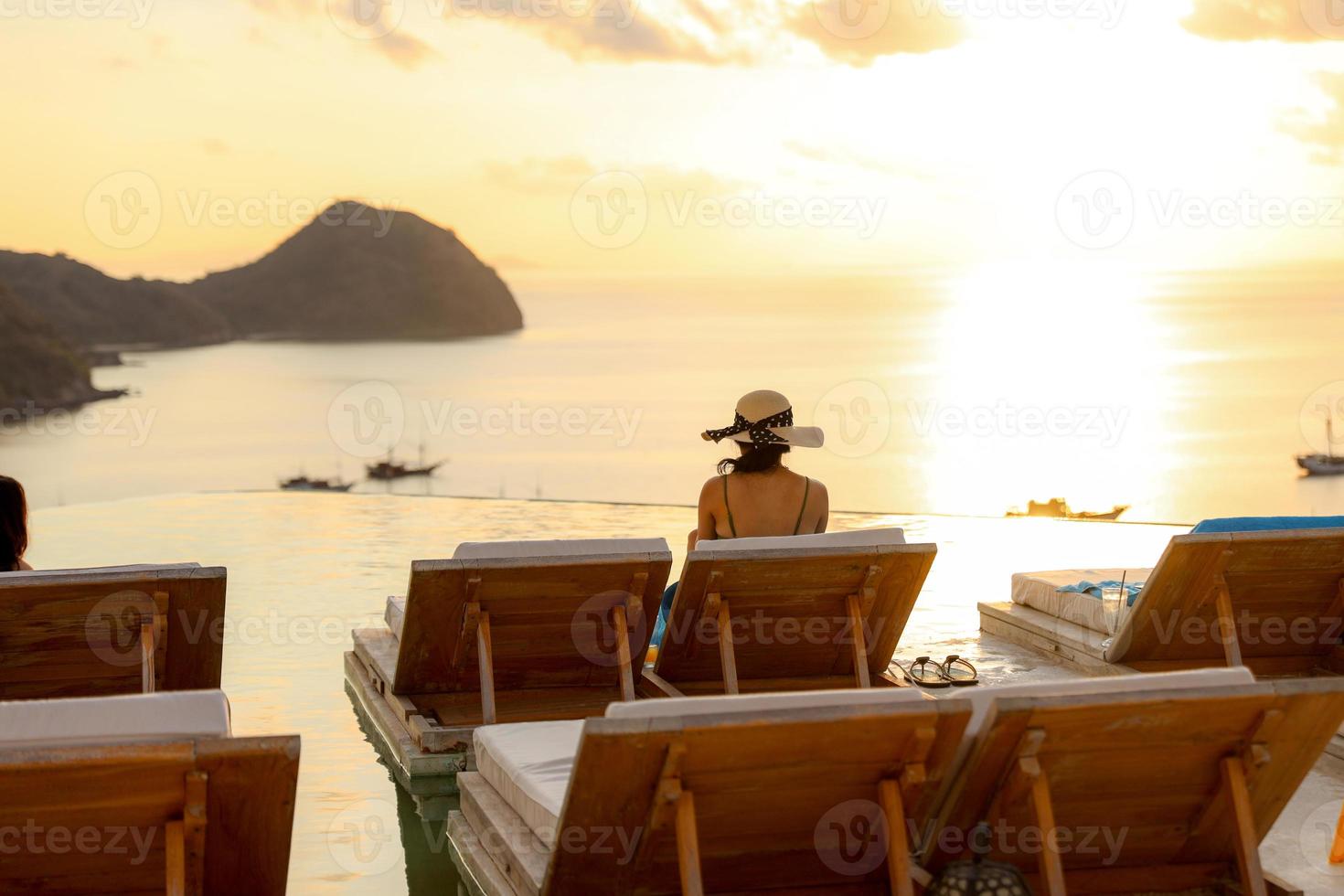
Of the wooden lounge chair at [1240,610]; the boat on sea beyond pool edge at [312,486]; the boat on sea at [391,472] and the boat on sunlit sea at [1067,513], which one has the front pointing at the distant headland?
the wooden lounge chair

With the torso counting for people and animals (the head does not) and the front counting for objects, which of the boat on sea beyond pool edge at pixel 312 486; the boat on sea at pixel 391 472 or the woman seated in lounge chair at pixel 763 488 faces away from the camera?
the woman seated in lounge chair

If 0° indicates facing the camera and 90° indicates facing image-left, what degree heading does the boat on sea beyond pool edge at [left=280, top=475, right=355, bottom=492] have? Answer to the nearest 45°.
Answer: approximately 270°

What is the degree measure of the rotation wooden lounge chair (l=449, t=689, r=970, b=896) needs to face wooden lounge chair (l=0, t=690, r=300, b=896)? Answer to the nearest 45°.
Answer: approximately 45° to its left

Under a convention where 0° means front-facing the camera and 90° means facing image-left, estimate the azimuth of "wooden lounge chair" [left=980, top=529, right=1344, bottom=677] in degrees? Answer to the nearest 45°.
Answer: approximately 135°

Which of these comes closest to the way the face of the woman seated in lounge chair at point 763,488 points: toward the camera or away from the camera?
away from the camera

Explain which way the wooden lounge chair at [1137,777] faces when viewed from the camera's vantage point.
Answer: facing away from the viewer and to the left of the viewer

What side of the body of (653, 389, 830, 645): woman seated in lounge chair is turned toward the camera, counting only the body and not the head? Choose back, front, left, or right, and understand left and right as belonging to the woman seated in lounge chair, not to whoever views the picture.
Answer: back

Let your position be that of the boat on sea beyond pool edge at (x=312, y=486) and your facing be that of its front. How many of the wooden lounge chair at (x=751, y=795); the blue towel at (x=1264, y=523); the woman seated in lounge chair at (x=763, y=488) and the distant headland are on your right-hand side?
3

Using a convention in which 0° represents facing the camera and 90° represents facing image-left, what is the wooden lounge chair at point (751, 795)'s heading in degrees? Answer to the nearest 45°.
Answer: approximately 135°

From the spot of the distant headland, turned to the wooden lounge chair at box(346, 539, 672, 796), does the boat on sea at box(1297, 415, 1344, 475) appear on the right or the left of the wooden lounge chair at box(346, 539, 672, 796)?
left
